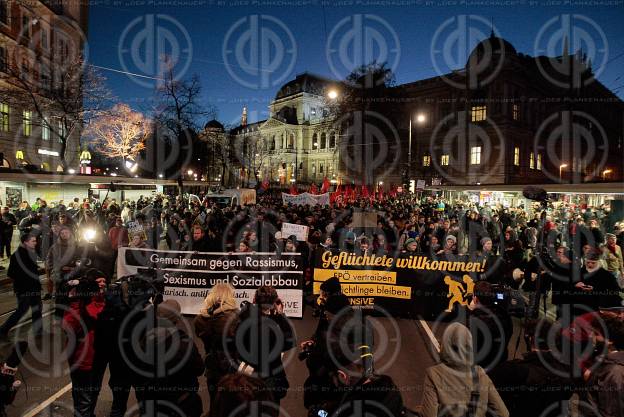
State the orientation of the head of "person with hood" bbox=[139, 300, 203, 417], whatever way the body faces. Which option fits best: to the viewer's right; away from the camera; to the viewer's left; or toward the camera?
away from the camera

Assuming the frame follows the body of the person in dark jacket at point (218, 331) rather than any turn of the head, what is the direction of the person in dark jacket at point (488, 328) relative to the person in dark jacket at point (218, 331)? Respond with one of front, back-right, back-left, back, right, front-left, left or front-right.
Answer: right

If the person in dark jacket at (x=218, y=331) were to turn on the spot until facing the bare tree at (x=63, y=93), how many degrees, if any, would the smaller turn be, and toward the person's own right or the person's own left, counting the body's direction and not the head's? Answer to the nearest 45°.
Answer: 0° — they already face it

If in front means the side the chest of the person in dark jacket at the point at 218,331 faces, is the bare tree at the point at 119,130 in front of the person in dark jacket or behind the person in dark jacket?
in front

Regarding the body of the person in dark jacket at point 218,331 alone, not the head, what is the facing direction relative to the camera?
away from the camera

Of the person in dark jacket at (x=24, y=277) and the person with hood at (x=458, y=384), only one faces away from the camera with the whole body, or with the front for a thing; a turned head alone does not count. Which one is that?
the person with hood

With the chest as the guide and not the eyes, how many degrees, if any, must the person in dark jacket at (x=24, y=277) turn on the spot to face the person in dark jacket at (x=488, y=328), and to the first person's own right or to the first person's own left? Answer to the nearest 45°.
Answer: approximately 45° to the first person's own right

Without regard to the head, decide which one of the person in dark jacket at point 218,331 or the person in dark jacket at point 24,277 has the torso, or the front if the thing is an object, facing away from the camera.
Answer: the person in dark jacket at point 218,331

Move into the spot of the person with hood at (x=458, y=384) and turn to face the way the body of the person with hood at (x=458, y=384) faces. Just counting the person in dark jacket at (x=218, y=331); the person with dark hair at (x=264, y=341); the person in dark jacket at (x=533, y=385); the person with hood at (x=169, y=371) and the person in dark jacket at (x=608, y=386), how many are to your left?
3

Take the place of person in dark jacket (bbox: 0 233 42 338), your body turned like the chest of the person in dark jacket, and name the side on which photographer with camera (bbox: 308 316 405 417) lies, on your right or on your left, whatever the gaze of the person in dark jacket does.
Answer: on your right

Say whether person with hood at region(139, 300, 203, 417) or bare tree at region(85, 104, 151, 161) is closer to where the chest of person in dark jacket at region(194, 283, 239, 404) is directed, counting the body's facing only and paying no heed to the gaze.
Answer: the bare tree

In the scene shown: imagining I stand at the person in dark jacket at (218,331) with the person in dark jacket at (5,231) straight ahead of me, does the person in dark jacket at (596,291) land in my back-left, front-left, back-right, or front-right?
back-right

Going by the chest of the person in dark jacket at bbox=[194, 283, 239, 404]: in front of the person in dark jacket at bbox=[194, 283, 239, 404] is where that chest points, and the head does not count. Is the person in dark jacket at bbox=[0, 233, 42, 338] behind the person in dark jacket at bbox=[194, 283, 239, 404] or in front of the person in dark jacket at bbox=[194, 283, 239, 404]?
in front

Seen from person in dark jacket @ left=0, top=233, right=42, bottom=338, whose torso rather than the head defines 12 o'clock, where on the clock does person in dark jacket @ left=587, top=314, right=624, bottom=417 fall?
person in dark jacket @ left=587, top=314, right=624, bottom=417 is roughly at 2 o'clock from person in dark jacket @ left=0, top=233, right=42, bottom=338.

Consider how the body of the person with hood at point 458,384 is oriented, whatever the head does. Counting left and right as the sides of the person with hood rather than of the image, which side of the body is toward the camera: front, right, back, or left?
back
